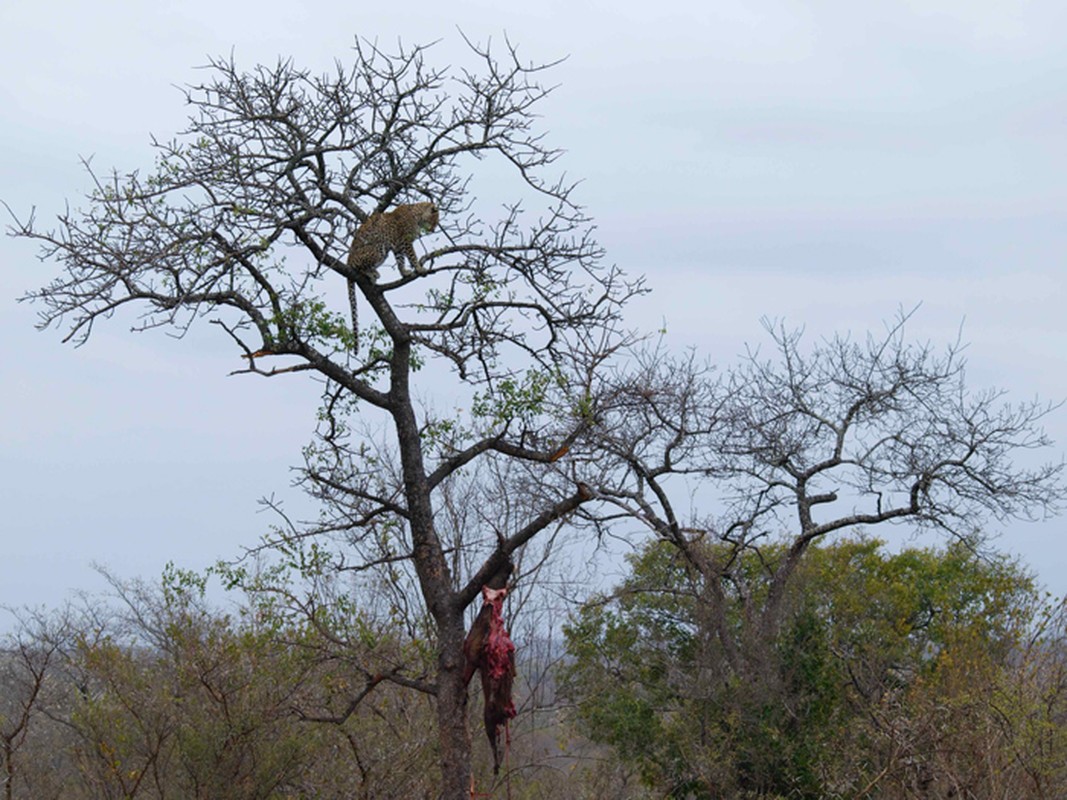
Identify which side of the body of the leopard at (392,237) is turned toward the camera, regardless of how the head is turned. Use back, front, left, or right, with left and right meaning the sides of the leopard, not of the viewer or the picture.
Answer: right
